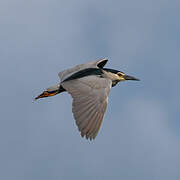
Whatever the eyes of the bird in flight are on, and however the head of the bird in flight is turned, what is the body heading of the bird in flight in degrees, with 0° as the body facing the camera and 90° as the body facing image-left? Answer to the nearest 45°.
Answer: approximately 270°
